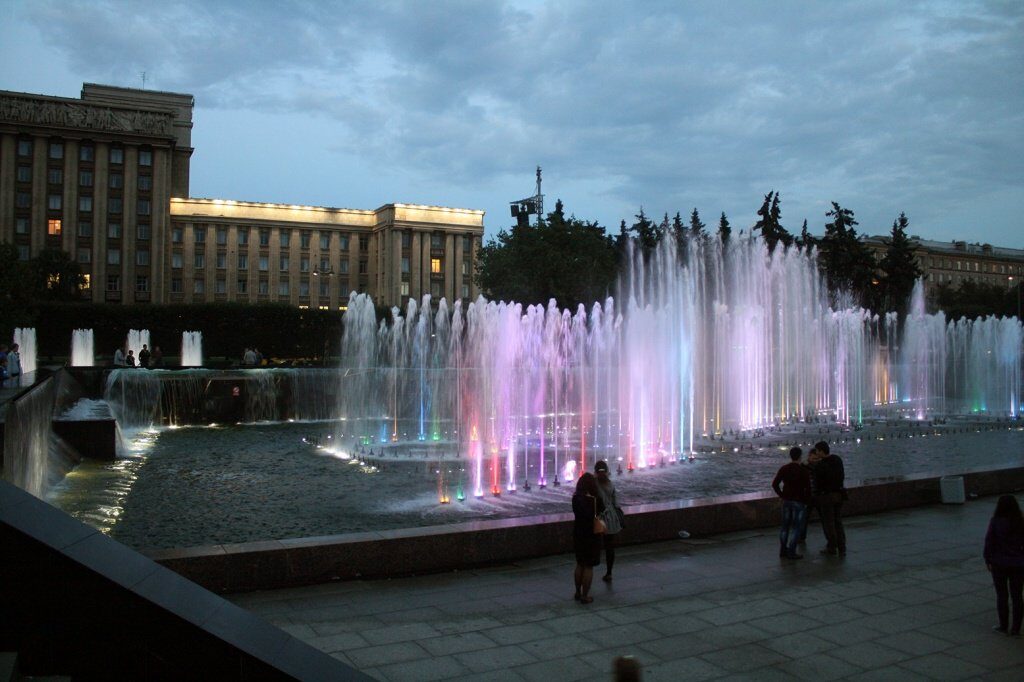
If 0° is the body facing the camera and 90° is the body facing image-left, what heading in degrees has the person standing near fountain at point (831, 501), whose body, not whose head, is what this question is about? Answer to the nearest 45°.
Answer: approximately 135°

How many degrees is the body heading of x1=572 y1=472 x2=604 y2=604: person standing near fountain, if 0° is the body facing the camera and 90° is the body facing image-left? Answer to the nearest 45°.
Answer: approximately 225°

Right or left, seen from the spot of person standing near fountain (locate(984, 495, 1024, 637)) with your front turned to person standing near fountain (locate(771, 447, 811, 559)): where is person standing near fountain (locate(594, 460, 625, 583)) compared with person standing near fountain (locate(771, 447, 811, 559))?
left

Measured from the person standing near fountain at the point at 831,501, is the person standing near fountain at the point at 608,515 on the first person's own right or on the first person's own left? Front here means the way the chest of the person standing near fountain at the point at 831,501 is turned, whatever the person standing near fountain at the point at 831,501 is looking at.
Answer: on the first person's own left

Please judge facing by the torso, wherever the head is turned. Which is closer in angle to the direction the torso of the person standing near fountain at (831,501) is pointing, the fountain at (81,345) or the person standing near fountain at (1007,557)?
the fountain

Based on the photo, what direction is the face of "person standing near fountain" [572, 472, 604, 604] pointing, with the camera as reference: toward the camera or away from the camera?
away from the camera

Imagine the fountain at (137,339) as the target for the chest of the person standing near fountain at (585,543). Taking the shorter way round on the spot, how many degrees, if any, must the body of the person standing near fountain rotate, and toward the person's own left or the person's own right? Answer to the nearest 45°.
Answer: approximately 90° to the person's own left

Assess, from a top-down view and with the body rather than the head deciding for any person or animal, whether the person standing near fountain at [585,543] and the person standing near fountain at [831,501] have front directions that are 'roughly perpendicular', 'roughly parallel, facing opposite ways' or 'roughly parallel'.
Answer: roughly perpendicular

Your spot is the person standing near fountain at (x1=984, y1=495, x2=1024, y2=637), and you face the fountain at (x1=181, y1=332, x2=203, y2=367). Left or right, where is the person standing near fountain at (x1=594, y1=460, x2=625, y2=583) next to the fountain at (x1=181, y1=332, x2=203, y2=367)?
left

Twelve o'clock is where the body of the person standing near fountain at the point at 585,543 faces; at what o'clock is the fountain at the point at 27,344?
The fountain is roughly at 9 o'clock from the person standing near fountain.
